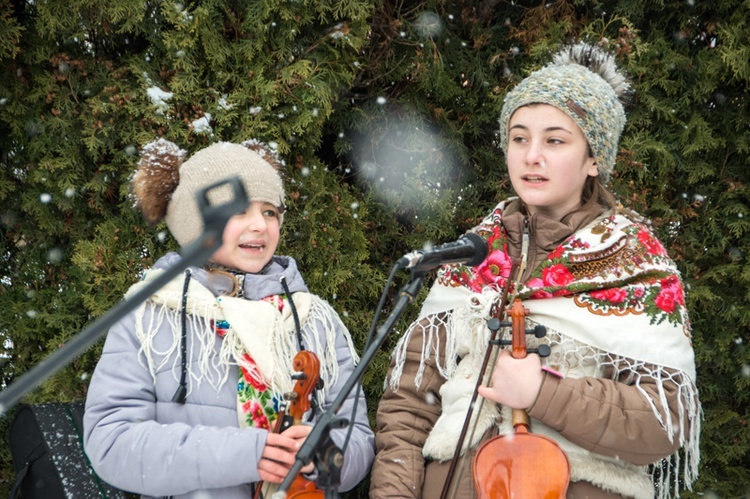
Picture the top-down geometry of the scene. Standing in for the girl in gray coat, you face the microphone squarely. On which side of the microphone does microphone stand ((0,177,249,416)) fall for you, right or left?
right

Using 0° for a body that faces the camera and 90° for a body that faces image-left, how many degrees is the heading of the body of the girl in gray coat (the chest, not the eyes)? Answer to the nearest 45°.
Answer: approximately 315°

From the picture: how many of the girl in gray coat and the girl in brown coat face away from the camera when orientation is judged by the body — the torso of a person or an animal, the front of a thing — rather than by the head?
0

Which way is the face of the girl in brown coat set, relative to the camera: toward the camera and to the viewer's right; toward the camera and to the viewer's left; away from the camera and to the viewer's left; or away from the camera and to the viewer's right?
toward the camera and to the viewer's left

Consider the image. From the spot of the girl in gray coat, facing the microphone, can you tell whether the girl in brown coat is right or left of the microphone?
left

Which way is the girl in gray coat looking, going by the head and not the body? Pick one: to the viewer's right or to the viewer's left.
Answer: to the viewer's right

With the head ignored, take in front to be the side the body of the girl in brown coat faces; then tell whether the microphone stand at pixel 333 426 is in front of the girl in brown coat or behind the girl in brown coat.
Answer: in front

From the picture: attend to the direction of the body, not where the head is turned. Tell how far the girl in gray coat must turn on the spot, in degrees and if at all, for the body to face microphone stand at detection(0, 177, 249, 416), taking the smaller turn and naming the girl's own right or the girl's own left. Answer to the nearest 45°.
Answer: approximately 45° to the girl's own right

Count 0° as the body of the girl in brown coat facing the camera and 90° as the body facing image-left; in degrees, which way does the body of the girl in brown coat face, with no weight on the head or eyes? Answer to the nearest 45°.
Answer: approximately 45°

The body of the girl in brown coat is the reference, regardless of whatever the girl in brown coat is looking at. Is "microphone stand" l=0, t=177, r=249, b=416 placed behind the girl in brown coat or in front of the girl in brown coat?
in front
